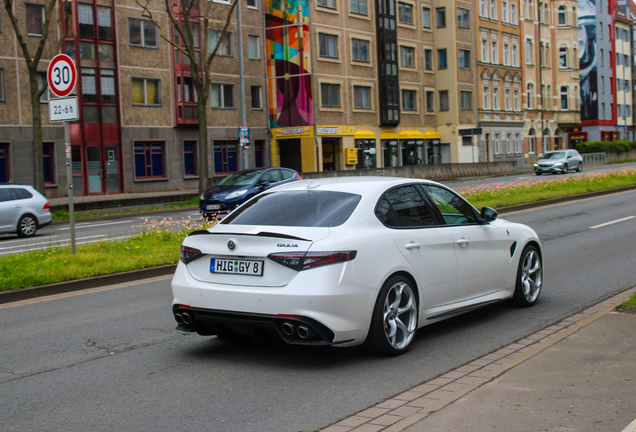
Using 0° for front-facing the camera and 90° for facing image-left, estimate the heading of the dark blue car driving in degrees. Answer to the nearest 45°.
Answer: approximately 45°

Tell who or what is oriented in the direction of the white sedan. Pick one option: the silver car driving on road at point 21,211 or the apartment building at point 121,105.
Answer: the apartment building

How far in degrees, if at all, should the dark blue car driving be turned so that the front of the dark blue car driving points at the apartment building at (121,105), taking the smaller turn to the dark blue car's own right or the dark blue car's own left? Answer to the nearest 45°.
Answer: approximately 135° to the dark blue car's own right

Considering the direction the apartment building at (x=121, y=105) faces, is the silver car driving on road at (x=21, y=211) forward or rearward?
forward

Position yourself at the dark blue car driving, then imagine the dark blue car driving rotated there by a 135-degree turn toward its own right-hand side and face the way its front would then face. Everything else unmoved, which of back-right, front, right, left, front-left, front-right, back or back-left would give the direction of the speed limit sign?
back

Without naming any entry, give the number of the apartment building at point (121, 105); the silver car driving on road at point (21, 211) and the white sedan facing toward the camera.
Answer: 1

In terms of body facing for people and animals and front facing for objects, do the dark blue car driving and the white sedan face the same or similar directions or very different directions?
very different directions

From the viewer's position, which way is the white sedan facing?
facing away from the viewer and to the right of the viewer

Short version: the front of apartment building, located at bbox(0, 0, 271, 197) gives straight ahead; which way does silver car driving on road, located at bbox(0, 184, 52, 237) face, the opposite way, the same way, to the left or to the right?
to the right

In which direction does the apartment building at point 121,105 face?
toward the camera

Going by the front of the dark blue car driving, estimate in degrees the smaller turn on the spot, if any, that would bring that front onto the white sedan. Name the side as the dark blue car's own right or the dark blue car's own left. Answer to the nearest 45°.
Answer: approximately 45° to the dark blue car's own left

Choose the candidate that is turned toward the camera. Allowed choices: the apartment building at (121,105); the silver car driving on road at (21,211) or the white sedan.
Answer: the apartment building

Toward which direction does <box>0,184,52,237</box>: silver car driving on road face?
to the viewer's left

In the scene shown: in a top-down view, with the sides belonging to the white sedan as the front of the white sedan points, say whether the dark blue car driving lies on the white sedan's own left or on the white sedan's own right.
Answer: on the white sedan's own left

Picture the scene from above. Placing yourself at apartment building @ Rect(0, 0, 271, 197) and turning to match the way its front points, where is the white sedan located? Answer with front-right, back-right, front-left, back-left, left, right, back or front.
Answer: front

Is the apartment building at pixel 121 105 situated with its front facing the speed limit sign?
yes
